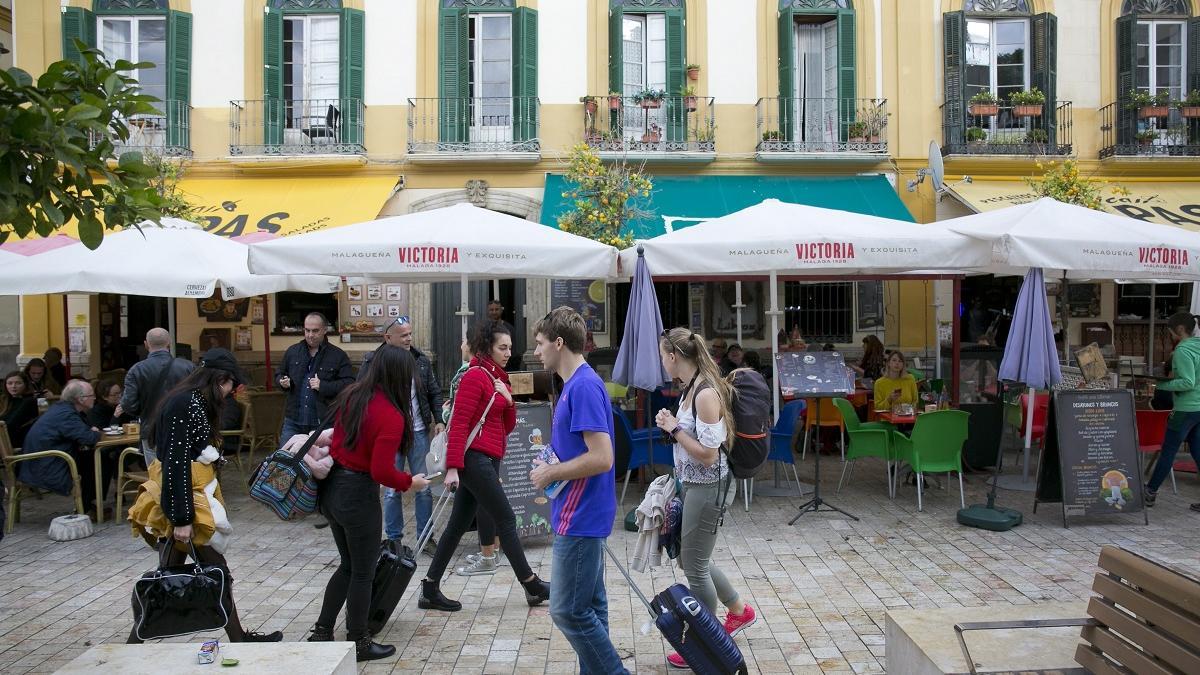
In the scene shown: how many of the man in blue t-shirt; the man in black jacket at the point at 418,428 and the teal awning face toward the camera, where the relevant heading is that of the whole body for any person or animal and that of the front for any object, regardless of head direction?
2

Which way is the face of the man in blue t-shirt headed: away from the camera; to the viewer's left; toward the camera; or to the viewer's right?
to the viewer's left

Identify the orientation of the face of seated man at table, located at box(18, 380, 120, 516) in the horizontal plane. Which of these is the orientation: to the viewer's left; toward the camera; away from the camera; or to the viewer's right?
to the viewer's right

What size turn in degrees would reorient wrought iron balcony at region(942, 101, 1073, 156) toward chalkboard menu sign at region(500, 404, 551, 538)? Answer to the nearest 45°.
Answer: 0° — it already faces it

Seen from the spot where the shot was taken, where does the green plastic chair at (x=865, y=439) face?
facing to the right of the viewer

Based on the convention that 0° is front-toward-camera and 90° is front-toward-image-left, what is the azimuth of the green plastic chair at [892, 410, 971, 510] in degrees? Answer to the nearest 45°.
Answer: approximately 135°

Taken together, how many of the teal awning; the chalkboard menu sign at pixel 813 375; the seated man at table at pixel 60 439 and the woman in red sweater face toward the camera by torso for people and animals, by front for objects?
2

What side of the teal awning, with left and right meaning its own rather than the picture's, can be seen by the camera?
front

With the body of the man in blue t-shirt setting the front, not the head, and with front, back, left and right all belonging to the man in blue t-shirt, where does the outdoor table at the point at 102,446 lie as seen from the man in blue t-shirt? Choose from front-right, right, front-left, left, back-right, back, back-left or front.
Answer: front-right

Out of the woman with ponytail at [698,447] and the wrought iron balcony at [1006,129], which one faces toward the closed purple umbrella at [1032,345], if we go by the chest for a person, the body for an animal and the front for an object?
the wrought iron balcony
